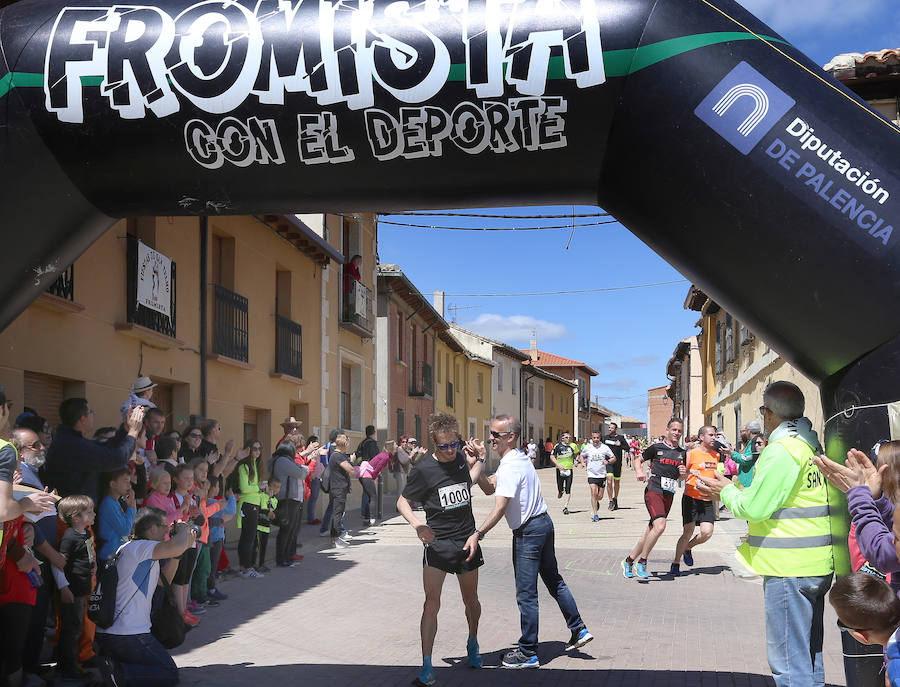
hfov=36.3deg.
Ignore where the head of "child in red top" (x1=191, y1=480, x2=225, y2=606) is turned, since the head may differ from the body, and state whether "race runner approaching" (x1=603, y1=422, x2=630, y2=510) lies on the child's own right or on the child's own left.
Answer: on the child's own left

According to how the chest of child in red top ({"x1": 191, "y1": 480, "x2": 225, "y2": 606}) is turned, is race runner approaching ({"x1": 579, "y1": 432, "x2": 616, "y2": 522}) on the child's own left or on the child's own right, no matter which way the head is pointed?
on the child's own left

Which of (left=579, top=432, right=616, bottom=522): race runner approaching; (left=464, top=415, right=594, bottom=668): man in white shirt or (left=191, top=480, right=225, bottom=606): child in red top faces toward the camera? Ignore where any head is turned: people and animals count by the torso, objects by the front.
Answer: the race runner approaching

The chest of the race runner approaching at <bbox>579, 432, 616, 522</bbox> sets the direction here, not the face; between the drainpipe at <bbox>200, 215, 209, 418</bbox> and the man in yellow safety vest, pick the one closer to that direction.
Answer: the man in yellow safety vest

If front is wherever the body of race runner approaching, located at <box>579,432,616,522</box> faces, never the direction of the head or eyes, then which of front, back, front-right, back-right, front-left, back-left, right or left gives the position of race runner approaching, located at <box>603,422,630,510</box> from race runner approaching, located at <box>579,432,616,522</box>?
back

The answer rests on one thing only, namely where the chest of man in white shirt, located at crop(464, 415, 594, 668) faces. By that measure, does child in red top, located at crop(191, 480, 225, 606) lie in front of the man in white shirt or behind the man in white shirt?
in front

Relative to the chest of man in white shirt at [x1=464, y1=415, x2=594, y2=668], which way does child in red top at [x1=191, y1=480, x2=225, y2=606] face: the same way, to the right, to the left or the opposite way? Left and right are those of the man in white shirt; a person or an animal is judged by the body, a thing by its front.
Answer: the opposite way

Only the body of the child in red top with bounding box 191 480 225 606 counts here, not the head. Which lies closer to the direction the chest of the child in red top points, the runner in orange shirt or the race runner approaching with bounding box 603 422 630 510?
the runner in orange shirt

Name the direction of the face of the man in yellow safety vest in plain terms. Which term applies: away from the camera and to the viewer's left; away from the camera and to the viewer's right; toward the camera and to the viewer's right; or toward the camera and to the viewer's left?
away from the camera and to the viewer's left

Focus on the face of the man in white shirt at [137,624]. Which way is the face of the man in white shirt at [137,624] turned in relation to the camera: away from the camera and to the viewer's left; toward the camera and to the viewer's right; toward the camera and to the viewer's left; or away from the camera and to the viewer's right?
away from the camera and to the viewer's right

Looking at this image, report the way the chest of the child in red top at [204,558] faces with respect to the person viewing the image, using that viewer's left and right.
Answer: facing to the right of the viewer

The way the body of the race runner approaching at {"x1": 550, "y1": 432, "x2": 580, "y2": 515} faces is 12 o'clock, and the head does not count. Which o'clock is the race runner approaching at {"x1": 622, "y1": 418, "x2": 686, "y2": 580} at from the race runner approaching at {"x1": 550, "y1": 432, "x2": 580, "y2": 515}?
the race runner approaching at {"x1": 622, "y1": 418, "x2": 686, "y2": 580} is roughly at 12 o'clock from the race runner approaching at {"x1": 550, "y1": 432, "x2": 580, "y2": 515}.

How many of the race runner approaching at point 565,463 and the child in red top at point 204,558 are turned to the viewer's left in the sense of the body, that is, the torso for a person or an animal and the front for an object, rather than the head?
0

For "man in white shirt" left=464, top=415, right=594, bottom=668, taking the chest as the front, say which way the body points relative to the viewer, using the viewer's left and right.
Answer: facing to the left of the viewer

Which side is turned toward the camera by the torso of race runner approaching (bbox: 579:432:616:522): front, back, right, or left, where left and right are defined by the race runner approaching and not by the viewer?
front
